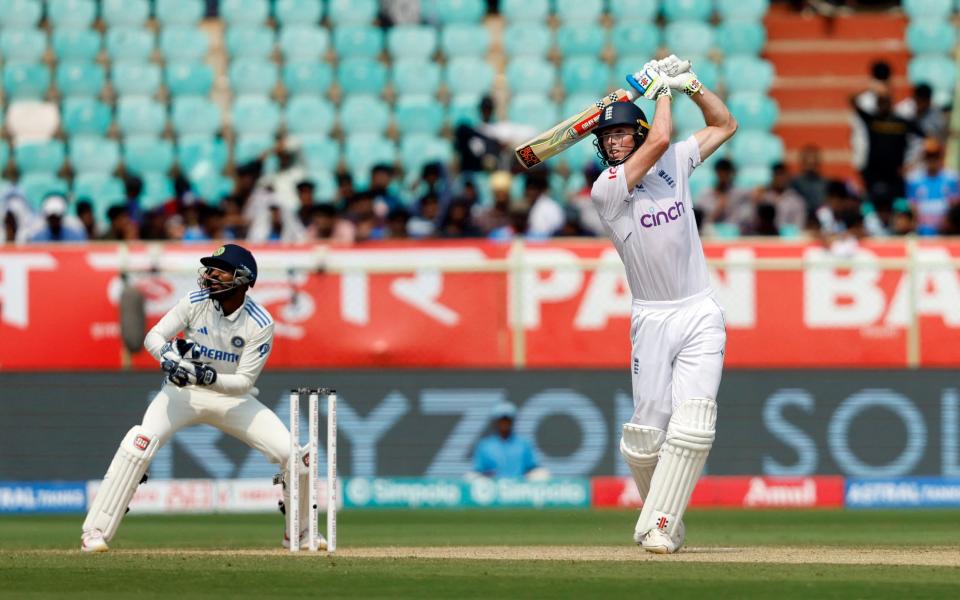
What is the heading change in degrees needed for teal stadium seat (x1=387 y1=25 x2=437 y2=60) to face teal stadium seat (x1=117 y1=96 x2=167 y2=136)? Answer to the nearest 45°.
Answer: approximately 90° to its right

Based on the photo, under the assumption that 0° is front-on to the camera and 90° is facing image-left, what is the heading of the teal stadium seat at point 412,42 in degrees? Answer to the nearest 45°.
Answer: approximately 0°

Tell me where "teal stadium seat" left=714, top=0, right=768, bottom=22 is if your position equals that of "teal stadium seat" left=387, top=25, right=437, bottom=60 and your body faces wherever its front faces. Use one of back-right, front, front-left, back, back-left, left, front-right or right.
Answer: left

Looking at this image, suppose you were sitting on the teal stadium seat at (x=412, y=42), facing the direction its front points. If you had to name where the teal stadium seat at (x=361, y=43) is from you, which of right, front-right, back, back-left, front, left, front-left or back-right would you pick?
right

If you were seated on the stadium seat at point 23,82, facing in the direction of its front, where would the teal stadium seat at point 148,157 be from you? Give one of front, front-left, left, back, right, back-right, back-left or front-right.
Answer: front-left

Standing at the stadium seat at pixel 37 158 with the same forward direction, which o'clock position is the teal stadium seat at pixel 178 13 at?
The teal stadium seat is roughly at 8 o'clock from the stadium seat.

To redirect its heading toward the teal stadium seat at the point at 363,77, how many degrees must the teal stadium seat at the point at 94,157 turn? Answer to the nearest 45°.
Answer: approximately 90° to its left

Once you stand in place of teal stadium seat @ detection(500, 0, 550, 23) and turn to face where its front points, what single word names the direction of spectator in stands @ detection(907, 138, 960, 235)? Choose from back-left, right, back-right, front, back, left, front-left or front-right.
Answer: front-left

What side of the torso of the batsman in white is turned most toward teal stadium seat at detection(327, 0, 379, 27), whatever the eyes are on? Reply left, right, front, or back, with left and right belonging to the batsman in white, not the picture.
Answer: back

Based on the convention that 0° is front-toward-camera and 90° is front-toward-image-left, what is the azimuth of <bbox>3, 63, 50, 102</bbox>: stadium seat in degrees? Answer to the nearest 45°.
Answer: approximately 0°

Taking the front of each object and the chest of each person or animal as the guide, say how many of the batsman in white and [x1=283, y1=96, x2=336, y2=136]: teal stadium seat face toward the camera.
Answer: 2
